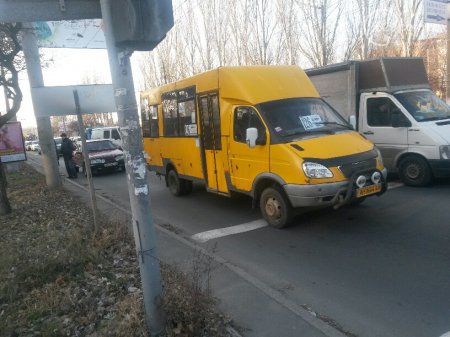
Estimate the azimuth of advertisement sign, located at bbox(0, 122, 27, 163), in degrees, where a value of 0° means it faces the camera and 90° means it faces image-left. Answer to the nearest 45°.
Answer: approximately 0°

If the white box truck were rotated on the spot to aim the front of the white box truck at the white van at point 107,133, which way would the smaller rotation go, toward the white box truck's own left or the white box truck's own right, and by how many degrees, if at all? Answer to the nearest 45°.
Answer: approximately 180°

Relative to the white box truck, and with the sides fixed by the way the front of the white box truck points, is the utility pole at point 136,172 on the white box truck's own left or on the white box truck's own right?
on the white box truck's own right

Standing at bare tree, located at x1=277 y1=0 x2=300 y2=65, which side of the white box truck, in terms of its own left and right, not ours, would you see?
back
